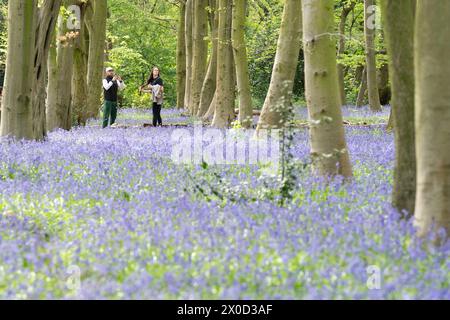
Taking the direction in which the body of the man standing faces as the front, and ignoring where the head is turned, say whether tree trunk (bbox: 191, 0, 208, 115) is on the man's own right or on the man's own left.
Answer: on the man's own left

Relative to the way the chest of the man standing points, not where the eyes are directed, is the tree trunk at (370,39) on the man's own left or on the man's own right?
on the man's own left

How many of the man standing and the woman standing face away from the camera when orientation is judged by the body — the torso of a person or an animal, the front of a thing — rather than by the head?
0

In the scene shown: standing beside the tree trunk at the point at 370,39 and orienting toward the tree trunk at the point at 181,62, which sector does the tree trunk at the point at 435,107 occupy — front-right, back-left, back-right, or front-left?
back-left

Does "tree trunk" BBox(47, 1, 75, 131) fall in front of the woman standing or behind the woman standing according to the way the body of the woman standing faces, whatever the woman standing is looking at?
in front

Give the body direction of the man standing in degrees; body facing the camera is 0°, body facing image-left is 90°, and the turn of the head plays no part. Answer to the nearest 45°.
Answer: approximately 315°

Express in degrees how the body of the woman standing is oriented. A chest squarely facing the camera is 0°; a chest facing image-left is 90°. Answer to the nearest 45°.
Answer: approximately 0°

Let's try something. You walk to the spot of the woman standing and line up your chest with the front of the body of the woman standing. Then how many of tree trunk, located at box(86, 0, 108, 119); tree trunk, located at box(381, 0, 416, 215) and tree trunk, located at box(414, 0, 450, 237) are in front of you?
2

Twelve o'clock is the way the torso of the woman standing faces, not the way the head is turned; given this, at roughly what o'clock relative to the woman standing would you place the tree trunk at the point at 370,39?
The tree trunk is roughly at 8 o'clock from the woman standing.

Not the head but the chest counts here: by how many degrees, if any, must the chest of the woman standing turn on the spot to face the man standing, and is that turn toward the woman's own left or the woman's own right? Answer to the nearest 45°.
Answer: approximately 45° to the woman's own right
